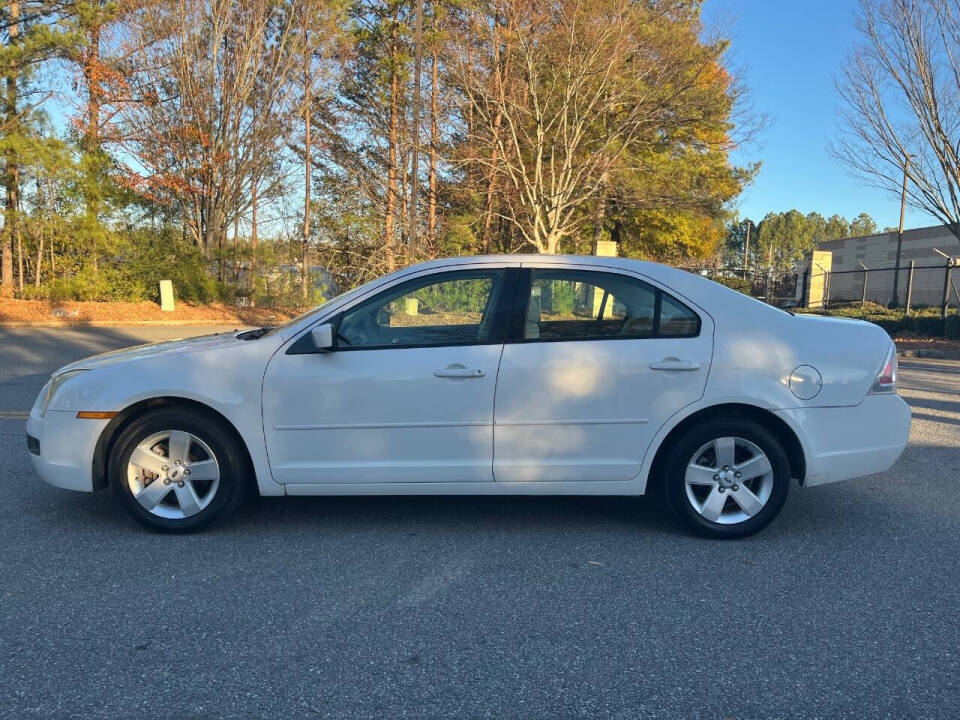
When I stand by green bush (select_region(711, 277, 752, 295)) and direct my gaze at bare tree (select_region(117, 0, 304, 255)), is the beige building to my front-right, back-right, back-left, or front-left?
back-right

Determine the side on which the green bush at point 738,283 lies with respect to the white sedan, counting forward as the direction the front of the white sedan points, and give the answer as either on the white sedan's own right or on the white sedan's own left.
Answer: on the white sedan's own right

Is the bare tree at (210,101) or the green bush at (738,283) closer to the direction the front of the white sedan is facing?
the bare tree

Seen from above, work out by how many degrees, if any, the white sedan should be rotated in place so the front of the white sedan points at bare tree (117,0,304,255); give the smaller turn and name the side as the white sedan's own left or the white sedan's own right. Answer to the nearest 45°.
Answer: approximately 45° to the white sedan's own right

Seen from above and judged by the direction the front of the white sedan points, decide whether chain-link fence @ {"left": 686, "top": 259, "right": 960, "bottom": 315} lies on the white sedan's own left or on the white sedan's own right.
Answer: on the white sedan's own right

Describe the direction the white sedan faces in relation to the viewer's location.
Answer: facing to the left of the viewer

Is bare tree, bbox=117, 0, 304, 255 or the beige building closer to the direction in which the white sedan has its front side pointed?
the bare tree

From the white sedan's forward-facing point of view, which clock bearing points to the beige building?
The beige building is roughly at 4 o'clock from the white sedan.
